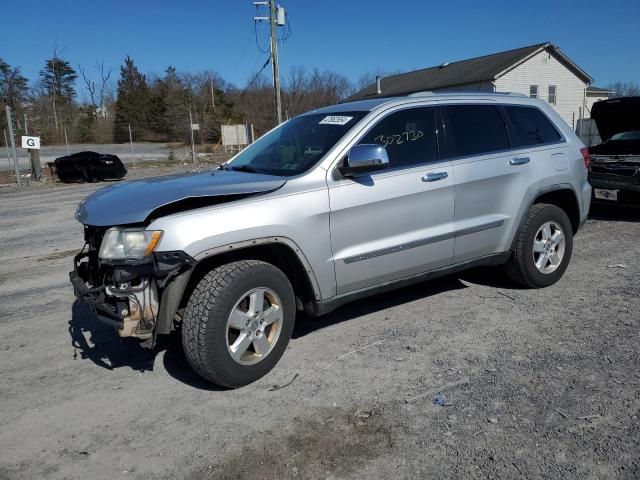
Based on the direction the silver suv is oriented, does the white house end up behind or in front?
behind

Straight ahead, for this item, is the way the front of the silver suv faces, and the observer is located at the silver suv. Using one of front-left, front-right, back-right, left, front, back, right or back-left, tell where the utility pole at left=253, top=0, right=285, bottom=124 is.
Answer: back-right

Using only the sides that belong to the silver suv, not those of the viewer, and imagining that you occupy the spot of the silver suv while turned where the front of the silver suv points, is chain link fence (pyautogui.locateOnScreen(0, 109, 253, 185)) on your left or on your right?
on your right

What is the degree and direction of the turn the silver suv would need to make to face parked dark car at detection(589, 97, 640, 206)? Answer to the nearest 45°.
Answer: approximately 180°

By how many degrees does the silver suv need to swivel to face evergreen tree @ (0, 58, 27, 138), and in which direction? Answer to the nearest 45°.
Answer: approximately 90° to its right

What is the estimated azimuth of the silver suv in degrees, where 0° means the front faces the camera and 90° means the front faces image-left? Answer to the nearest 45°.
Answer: approximately 45°

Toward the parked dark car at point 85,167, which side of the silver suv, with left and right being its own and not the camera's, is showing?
right
